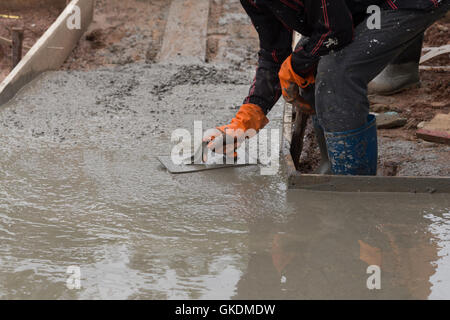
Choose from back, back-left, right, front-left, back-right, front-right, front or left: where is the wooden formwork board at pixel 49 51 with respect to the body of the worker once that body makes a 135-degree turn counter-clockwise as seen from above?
back

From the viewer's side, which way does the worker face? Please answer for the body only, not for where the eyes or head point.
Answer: to the viewer's left
